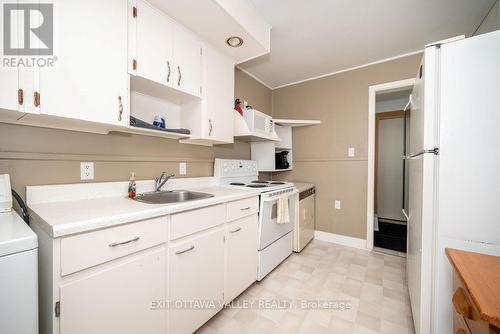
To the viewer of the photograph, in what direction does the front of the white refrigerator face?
facing to the left of the viewer

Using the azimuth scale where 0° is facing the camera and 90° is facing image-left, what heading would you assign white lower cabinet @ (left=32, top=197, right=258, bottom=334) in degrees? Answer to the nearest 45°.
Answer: approximately 315°

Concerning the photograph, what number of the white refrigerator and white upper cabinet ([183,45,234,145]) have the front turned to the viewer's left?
1

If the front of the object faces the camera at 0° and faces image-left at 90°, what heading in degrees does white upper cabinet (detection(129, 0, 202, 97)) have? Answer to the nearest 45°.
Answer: approximately 315°

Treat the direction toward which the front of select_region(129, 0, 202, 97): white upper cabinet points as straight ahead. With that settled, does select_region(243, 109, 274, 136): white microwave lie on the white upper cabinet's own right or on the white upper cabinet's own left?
on the white upper cabinet's own left

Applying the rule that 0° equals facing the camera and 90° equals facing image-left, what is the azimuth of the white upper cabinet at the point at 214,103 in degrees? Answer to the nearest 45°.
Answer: approximately 315°

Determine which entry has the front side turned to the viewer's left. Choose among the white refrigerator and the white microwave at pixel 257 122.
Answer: the white refrigerator
